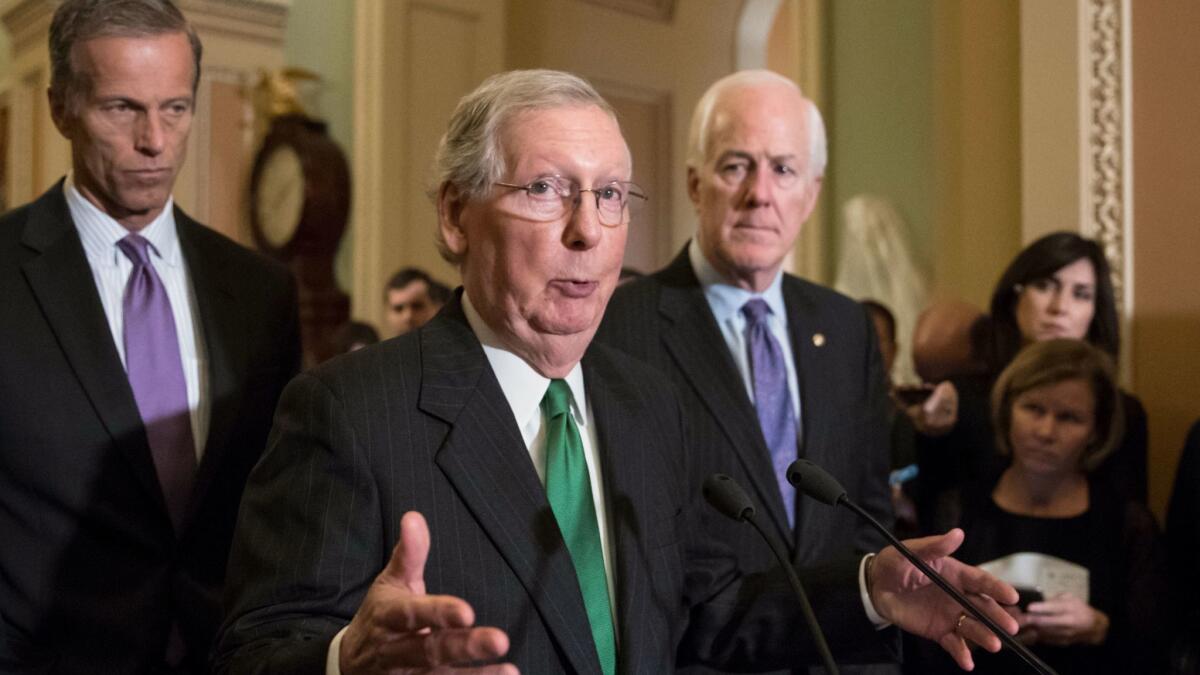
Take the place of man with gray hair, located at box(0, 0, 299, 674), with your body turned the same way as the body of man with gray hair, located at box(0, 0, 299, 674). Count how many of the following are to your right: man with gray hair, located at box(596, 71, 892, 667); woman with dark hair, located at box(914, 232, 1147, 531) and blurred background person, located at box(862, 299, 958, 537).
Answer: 0

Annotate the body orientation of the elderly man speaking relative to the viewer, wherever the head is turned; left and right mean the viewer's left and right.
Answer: facing the viewer and to the right of the viewer

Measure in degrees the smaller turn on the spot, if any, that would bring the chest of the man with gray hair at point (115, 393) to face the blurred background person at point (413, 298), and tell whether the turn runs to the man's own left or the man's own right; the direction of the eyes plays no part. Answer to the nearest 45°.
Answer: approximately 135° to the man's own left

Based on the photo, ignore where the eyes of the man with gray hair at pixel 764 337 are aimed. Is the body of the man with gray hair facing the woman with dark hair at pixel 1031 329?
no

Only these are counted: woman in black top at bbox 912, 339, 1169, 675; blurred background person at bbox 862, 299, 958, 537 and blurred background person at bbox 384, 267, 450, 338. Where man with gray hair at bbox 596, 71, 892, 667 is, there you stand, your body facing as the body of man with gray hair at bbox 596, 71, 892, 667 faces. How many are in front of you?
0

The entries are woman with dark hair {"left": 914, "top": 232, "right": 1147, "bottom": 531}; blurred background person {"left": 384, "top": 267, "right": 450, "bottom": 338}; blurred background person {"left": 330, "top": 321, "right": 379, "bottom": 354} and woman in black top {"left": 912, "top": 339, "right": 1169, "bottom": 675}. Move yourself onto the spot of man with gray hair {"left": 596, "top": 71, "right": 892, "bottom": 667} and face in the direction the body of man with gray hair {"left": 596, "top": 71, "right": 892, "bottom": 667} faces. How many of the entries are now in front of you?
0

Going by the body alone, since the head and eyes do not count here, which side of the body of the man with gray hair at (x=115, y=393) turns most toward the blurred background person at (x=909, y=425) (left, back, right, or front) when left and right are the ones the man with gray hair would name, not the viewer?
left

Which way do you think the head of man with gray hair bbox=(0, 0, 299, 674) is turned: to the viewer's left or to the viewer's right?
to the viewer's right

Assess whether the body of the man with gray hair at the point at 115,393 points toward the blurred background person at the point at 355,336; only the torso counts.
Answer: no

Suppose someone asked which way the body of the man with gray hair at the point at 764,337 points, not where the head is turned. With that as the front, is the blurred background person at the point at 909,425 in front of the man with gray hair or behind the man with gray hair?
behind

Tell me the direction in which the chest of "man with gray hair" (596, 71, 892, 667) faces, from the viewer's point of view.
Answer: toward the camera

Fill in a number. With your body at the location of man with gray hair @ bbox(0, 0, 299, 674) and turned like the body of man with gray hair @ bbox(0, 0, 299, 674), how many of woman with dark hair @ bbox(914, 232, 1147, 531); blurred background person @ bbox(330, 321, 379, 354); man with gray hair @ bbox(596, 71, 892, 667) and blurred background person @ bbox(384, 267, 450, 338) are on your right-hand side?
0

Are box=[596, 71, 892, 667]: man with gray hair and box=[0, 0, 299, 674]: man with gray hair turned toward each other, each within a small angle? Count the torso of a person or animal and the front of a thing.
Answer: no

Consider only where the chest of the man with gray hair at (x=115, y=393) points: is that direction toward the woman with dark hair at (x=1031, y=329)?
no

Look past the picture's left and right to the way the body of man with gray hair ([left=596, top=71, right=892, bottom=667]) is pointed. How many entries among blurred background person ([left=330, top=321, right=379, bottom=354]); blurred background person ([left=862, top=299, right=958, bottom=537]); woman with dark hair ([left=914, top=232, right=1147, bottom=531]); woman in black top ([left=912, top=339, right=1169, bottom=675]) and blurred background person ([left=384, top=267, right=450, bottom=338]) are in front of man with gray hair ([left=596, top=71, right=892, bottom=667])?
0

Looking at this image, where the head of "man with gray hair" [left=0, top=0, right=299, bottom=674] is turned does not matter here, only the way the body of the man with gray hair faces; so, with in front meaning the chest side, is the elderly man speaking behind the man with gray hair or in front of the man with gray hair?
in front

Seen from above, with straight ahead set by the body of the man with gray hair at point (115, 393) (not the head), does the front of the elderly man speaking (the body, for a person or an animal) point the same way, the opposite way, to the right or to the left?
the same way

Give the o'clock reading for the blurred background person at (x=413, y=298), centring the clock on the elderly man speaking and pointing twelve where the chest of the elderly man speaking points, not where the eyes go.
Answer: The blurred background person is roughly at 7 o'clock from the elderly man speaking.

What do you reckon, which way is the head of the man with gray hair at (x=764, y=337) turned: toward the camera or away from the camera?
toward the camera
